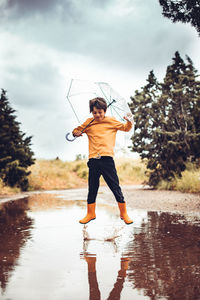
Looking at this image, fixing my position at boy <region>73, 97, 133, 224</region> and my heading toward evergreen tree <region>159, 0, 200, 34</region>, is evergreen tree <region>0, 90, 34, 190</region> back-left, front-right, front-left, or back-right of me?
front-left

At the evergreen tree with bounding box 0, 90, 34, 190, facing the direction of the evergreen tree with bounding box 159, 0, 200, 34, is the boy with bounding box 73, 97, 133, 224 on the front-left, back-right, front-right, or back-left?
front-right

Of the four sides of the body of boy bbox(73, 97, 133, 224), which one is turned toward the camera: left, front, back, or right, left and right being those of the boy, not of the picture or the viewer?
front

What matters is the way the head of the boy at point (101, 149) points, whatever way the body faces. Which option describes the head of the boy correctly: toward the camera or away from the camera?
toward the camera

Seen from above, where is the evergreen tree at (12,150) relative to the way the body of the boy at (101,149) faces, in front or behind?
behind
